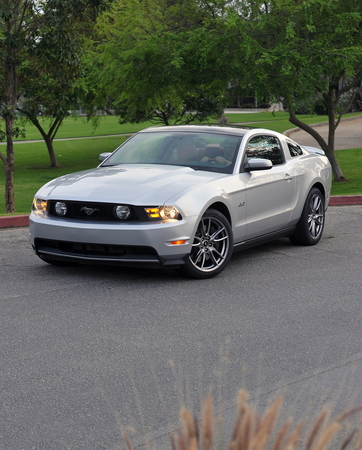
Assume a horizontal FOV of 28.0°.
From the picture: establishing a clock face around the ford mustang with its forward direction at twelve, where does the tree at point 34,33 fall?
The tree is roughly at 4 o'clock from the ford mustang.

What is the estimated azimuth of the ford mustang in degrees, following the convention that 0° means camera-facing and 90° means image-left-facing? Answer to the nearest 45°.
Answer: approximately 45°

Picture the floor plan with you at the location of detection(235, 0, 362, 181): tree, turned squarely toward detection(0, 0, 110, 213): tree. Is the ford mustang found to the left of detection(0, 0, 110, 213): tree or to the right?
left

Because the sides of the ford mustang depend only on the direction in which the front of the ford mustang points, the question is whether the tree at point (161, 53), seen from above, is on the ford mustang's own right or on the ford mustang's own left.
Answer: on the ford mustang's own right

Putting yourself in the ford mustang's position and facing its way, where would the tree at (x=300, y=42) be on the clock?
The tree is roughly at 5 o'clock from the ford mustang.
